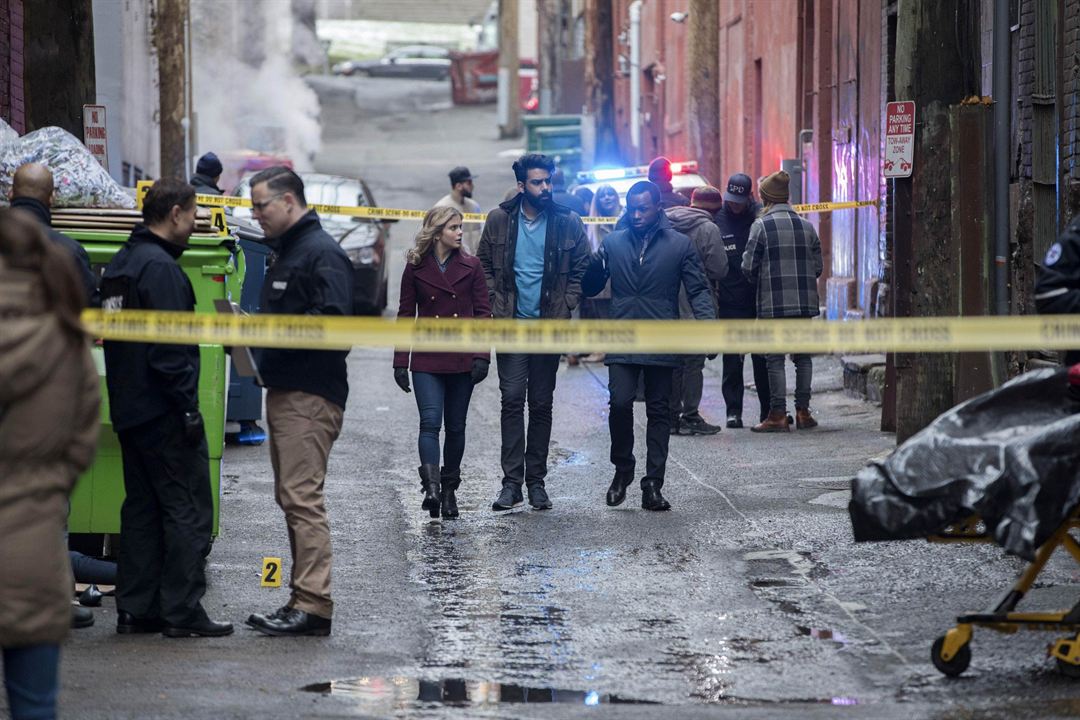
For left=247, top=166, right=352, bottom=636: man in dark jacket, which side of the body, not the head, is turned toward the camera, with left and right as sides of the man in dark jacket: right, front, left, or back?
left

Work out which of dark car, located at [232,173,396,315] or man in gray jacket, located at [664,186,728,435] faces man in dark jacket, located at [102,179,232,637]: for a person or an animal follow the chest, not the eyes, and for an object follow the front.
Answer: the dark car

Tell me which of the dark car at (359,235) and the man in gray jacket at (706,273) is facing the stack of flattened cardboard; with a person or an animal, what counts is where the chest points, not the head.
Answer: the dark car

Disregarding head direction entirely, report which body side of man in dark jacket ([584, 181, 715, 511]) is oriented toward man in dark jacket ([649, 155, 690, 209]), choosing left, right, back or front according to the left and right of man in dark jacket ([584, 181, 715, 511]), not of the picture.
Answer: back

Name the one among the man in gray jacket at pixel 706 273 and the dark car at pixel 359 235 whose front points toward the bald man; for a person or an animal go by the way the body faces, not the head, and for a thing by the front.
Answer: the dark car

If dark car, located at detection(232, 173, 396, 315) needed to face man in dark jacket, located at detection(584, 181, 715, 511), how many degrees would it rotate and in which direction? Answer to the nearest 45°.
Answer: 0° — it already faces them
